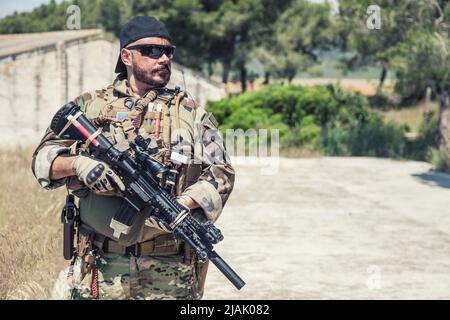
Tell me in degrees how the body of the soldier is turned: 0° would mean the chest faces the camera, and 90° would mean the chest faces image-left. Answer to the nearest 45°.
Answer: approximately 0°

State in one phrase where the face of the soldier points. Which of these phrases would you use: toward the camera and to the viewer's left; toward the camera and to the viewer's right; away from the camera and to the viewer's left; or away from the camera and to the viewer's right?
toward the camera and to the viewer's right

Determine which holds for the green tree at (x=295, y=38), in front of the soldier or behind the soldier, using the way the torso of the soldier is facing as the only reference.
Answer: behind
